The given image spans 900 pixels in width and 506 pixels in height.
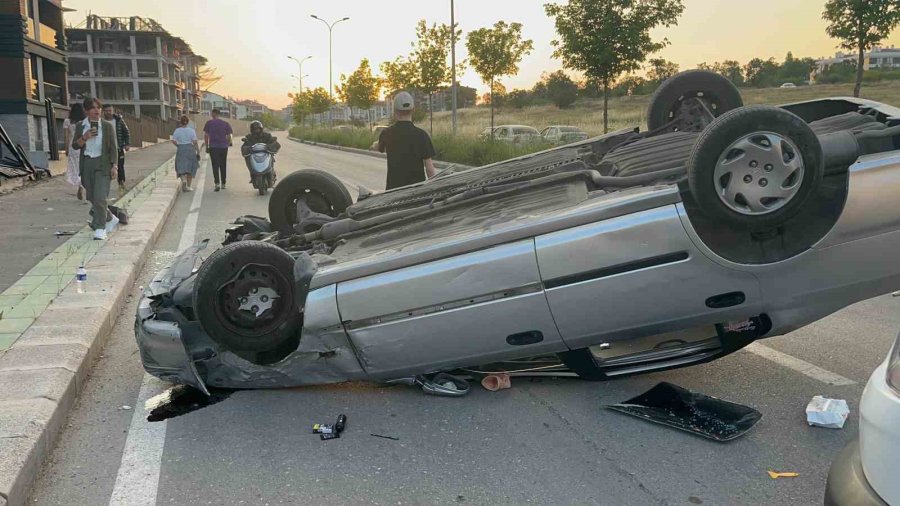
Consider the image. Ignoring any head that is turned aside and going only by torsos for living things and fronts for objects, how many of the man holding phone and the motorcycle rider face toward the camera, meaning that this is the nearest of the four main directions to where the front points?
2

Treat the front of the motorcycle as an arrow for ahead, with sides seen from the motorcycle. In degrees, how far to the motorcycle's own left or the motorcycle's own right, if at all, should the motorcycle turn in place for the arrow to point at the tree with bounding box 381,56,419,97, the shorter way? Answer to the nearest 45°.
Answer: approximately 180°

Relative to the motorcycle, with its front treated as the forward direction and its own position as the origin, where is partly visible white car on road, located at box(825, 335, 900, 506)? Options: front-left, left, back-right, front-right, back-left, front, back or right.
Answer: front

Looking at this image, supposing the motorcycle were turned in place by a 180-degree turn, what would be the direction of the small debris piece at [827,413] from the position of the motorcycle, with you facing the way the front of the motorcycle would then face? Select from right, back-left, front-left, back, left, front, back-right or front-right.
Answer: back

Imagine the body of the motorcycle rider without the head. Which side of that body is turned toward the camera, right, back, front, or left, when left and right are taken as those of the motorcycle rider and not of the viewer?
front

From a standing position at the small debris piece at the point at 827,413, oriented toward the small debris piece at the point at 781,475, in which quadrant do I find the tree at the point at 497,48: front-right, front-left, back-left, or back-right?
back-right

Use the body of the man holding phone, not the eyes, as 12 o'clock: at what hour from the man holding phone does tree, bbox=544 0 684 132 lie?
The tree is roughly at 8 o'clock from the man holding phone.

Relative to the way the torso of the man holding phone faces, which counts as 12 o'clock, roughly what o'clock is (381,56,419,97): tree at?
The tree is roughly at 7 o'clock from the man holding phone.

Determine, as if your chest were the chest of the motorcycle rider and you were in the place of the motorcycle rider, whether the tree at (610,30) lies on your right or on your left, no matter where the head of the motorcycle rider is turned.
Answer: on your left

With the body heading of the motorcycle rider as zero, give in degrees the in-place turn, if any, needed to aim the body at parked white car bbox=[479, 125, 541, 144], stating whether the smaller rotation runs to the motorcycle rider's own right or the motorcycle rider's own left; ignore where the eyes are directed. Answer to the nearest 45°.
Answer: approximately 135° to the motorcycle rider's own left

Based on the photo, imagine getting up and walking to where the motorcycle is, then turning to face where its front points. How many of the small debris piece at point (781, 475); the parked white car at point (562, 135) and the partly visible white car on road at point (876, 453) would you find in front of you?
2

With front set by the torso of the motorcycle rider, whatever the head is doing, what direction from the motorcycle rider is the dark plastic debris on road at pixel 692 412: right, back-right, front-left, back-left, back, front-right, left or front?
front

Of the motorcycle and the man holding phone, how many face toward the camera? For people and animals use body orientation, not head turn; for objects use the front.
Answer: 2

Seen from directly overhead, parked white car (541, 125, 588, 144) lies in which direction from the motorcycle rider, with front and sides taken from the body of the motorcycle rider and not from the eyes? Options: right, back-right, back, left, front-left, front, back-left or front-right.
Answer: back-left

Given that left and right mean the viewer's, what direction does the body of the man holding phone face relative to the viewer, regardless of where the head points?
facing the viewer
